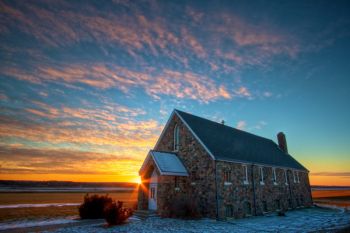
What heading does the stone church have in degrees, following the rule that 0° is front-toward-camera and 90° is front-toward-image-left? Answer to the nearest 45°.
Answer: approximately 45°

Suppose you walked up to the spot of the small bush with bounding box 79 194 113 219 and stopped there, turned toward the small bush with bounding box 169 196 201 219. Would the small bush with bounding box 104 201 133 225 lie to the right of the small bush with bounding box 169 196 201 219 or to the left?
right

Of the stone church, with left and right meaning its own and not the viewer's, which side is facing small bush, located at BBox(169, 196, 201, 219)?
front

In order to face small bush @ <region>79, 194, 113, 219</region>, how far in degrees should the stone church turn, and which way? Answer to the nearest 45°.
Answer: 0° — it already faces it

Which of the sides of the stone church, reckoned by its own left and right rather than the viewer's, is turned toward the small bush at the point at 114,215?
front

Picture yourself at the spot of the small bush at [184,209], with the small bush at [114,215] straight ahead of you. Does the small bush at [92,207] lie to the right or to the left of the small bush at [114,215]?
right

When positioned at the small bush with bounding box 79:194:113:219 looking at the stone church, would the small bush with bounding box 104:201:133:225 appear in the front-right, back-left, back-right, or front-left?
front-right

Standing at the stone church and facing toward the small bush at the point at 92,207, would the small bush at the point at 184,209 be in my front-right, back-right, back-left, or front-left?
front-left
